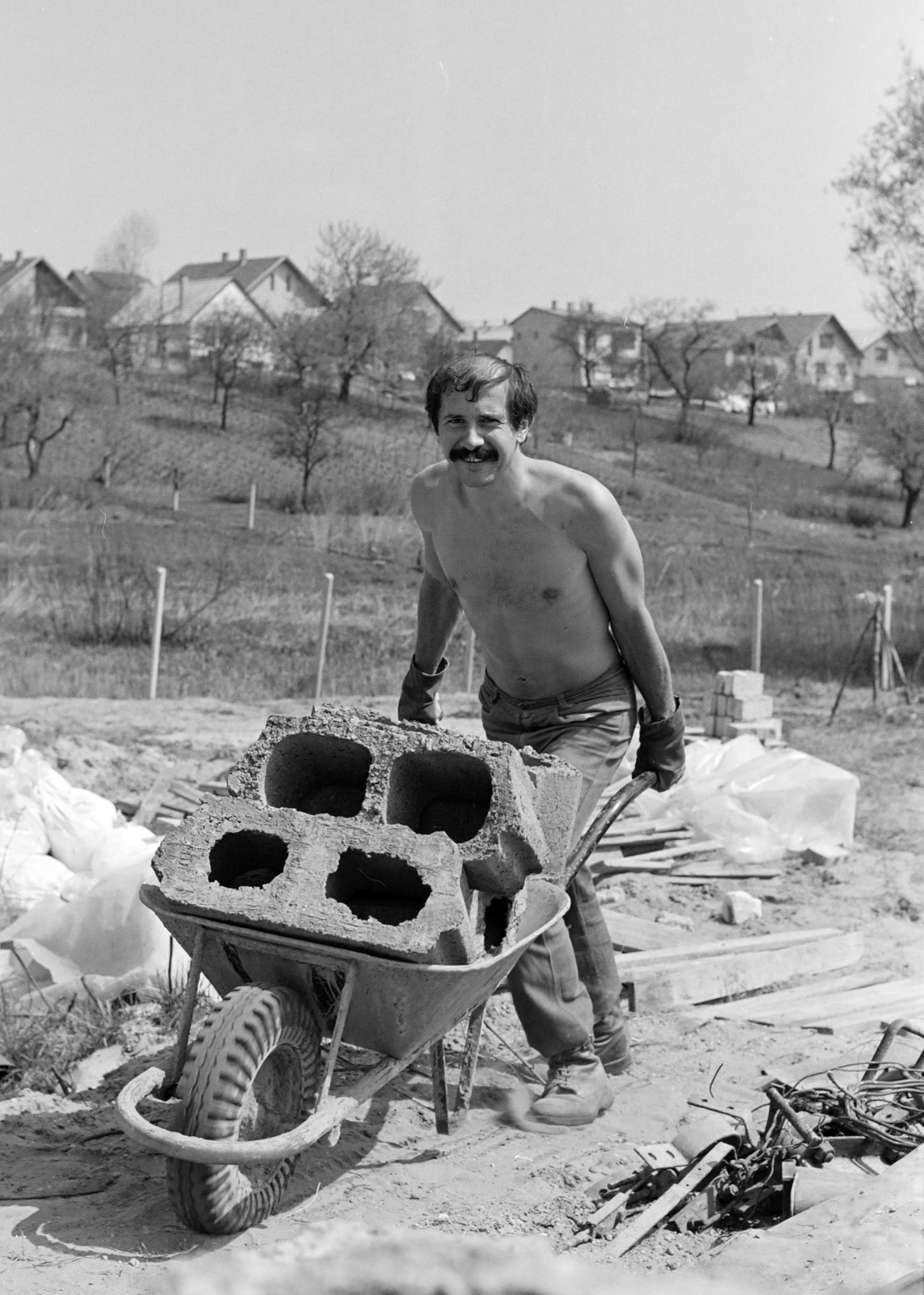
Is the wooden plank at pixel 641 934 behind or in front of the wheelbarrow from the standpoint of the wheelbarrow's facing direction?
behind

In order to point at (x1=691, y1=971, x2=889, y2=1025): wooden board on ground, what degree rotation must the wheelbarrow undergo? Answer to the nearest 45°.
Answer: approximately 180°

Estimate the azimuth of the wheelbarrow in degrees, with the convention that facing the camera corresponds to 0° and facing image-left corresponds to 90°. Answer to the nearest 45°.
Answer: approximately 45°

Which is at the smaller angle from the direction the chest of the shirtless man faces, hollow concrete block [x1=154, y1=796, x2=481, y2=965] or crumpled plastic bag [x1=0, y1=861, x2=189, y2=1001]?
the hollow concrete block

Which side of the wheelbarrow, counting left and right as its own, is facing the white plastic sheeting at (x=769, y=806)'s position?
back

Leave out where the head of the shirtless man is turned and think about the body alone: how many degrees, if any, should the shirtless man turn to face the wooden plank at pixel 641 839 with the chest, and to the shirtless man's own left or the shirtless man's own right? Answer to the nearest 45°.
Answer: approximately 135° to the shirtless man's own right

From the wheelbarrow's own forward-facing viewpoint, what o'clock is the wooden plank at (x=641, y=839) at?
The wooden plank is roughly at 5 o'clock from the wheelbarrow.

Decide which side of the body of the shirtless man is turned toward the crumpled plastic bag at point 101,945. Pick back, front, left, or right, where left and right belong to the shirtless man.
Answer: right

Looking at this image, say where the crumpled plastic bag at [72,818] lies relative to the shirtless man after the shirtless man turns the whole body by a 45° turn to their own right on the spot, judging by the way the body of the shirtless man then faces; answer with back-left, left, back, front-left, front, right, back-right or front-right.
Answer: front-right
